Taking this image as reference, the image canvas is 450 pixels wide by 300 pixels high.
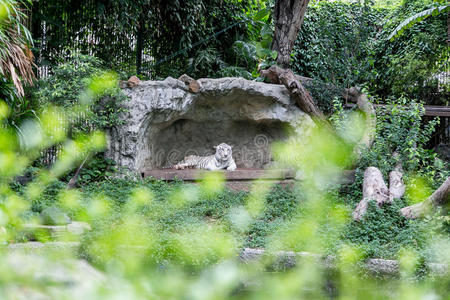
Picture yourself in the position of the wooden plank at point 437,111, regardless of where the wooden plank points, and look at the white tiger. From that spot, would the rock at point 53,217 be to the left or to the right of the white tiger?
left

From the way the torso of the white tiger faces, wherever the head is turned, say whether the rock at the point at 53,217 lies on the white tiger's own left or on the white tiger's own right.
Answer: on the white tiger's own right

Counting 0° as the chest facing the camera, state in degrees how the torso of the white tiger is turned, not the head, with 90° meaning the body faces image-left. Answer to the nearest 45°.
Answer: approximately 315°

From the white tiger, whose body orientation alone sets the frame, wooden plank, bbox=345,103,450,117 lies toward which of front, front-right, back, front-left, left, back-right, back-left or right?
front-left
